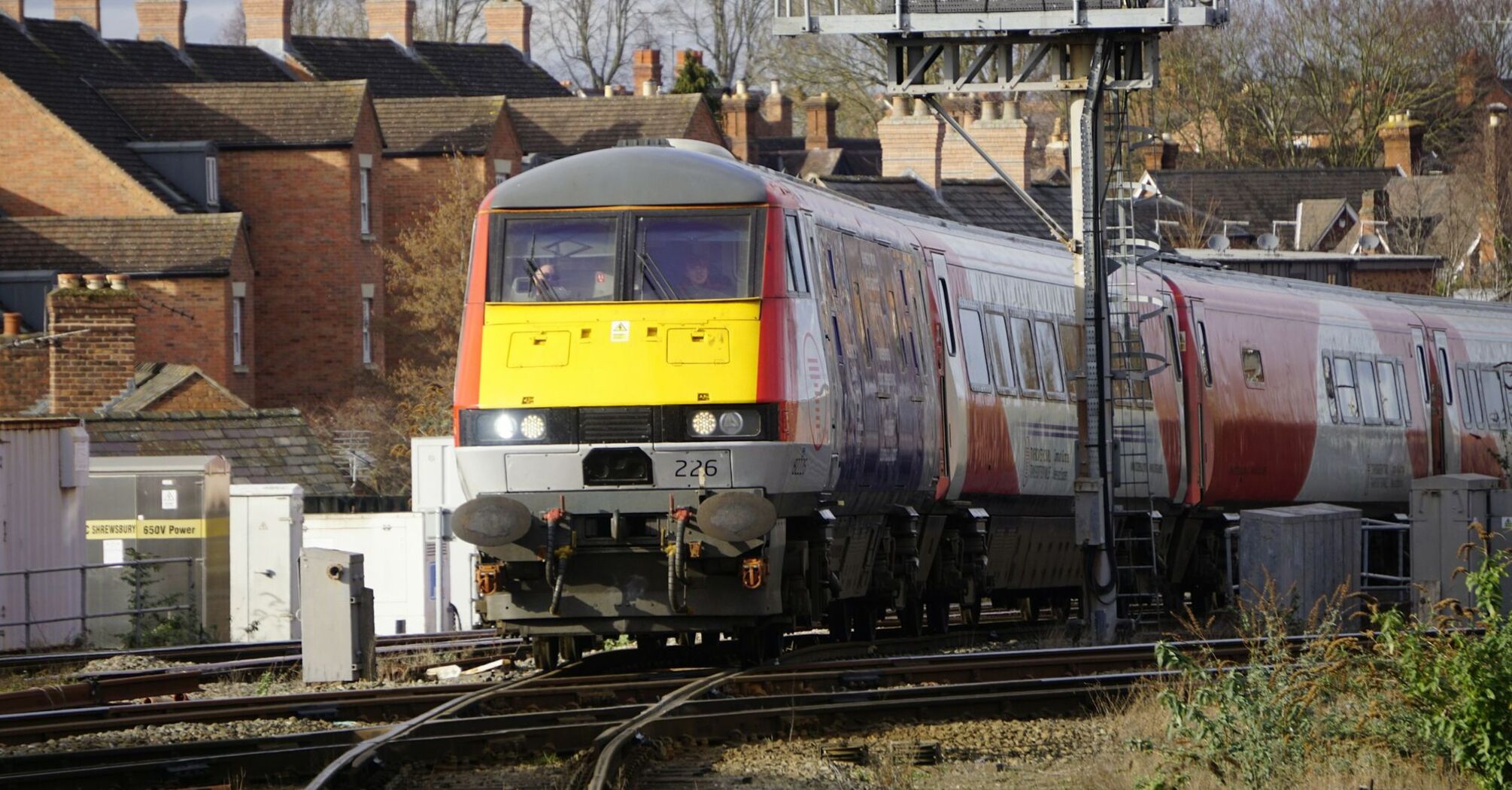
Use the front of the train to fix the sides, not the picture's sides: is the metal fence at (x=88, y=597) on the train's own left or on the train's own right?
on the train's own right

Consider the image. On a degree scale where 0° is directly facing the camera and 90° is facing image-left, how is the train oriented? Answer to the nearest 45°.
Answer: approximately 45°

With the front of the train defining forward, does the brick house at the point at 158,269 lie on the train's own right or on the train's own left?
on the train's own right
